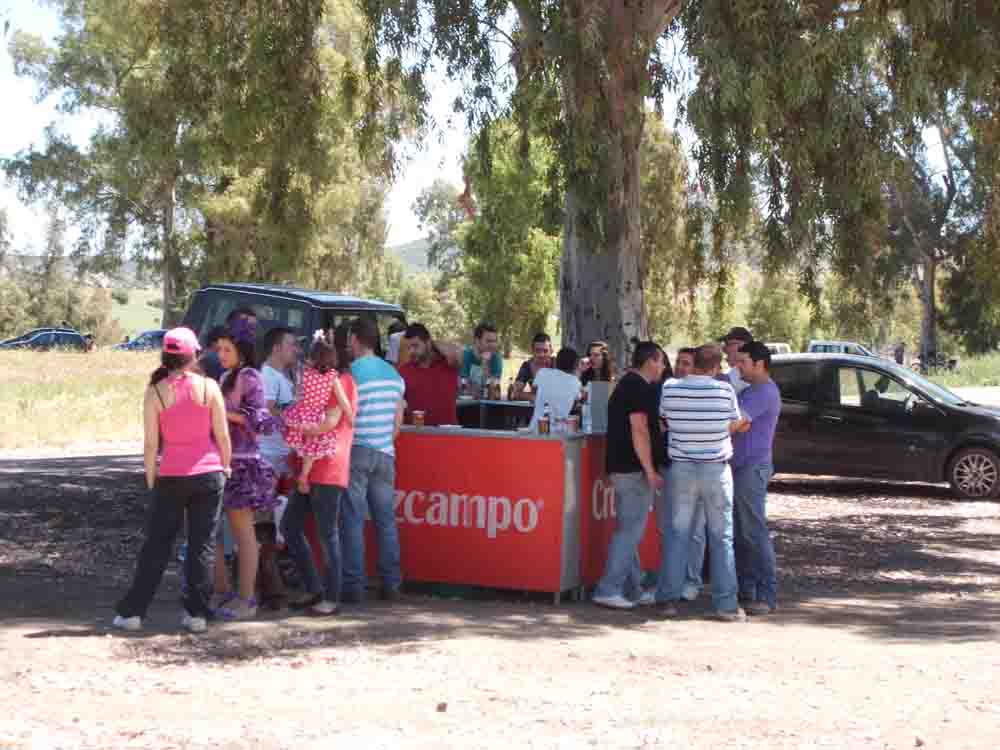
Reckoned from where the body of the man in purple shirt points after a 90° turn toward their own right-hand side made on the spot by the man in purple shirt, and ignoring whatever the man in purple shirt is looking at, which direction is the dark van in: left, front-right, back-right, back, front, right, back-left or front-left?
front-left

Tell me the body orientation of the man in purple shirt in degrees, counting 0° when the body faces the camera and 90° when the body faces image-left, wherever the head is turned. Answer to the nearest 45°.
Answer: approximately 90°

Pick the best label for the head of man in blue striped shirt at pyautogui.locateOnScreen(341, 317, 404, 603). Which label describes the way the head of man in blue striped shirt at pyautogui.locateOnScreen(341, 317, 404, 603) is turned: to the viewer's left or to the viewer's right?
to the viewer's left

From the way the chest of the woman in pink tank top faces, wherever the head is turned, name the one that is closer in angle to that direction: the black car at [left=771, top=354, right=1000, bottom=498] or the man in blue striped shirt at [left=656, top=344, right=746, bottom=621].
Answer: the black car

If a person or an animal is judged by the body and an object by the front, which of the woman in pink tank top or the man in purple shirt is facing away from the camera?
the woman in pink tank top

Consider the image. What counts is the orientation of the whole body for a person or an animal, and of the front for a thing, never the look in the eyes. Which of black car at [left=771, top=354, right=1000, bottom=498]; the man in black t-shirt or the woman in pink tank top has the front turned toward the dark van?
the woman in pink tank top

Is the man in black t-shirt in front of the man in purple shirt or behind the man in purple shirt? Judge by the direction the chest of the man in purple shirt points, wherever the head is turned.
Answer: in front

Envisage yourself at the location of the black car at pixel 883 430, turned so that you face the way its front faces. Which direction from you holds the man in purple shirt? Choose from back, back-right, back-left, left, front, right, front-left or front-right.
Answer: right

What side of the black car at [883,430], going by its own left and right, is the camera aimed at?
right

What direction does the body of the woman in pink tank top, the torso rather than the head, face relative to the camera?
away from the camera
